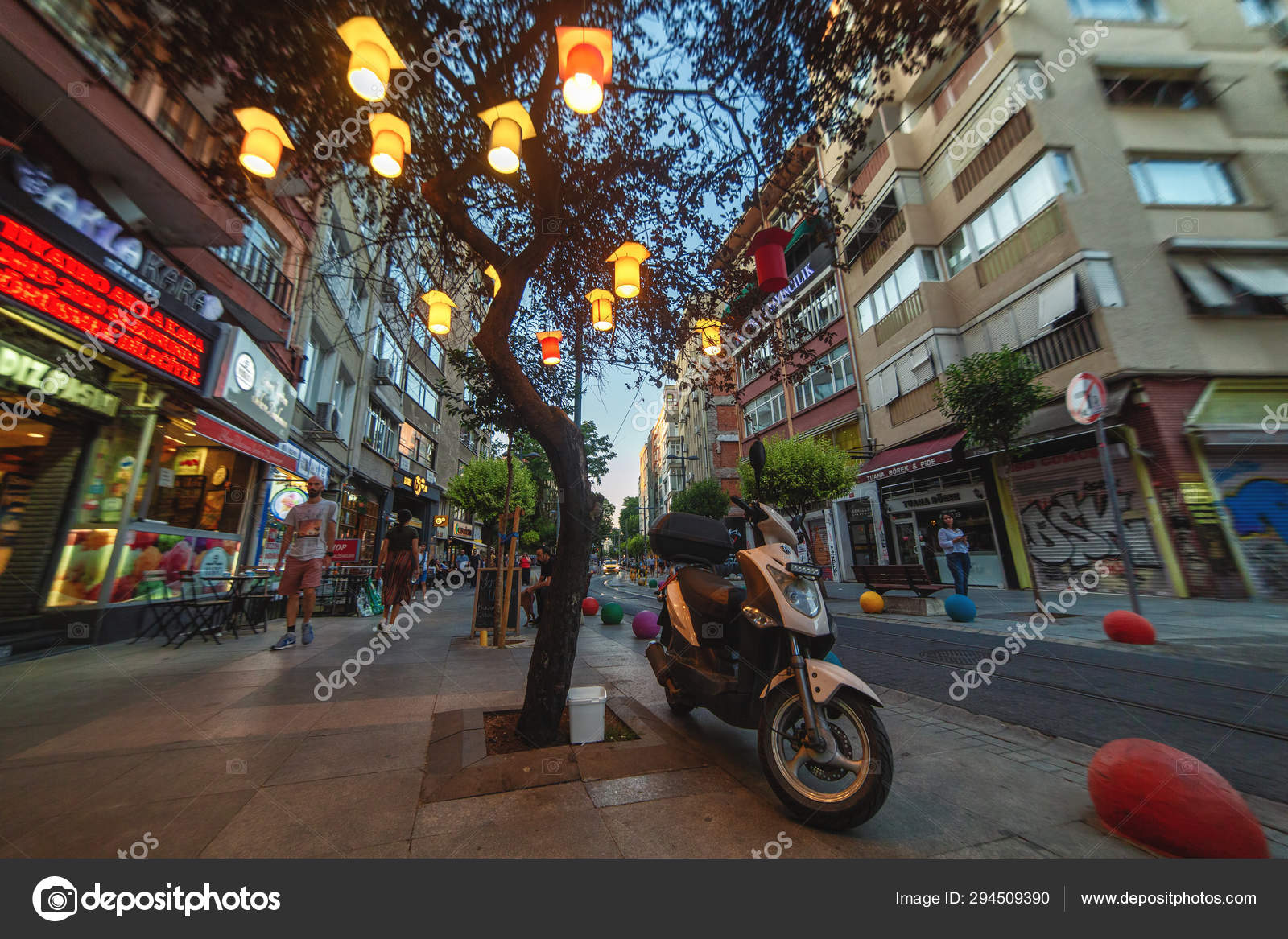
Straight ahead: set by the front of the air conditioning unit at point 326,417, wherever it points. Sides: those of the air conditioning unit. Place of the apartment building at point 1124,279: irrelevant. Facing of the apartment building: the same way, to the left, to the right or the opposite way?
the opposite way

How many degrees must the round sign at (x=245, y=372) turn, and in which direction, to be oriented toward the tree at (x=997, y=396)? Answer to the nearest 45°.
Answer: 0° — it already faces it

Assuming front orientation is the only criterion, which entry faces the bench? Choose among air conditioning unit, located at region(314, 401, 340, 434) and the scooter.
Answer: the air conditioning unit

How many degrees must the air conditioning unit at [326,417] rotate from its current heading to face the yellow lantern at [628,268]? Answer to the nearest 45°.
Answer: approximately 45° to its right

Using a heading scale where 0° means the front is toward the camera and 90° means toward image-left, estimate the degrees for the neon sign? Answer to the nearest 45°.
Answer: approximately 315°

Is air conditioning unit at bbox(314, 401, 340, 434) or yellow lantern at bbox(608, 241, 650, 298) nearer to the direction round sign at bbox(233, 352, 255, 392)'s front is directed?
the yellow lantern

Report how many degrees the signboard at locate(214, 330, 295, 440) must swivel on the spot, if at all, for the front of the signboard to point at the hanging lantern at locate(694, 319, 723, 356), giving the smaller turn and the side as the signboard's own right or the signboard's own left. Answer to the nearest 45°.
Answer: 0° — it already faces it

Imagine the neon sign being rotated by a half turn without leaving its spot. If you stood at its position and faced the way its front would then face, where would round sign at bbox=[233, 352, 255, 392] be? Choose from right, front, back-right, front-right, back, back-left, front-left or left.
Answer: right
